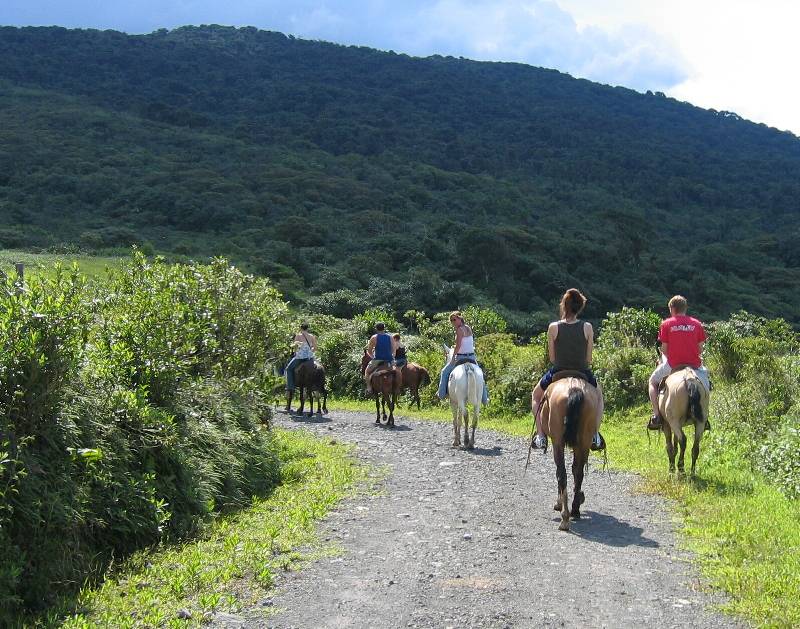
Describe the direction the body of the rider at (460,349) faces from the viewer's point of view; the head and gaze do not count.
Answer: away from the camera

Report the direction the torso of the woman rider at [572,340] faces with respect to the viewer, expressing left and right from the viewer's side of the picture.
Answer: facing away from the viewer

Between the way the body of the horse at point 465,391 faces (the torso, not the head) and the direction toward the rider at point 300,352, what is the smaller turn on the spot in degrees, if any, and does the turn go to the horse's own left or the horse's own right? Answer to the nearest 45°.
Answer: approximately 45° to the horse's own left

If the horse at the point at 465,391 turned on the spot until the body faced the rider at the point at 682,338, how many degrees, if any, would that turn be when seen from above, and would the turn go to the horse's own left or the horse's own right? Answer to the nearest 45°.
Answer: approximately 135° to the horse's own right

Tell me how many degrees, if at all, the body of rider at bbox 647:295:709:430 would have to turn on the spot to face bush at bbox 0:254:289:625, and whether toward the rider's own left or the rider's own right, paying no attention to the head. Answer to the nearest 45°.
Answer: approximately 135° to the rider's own left

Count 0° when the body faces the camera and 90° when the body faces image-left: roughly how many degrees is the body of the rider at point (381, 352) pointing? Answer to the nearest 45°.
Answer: approximately 135°

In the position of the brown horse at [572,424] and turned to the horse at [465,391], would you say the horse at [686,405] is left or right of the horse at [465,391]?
right

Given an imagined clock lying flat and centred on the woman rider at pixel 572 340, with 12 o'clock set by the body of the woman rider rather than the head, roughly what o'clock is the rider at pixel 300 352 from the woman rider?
The rider is roughly at 11 o'clock from the woman rider.

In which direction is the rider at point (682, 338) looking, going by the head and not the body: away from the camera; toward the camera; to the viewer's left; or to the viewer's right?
away from the camera

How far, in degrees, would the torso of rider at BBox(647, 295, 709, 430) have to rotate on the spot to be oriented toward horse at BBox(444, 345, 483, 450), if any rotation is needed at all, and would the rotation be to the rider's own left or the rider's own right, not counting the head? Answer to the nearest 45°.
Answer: approximately 45° to the rider's own left

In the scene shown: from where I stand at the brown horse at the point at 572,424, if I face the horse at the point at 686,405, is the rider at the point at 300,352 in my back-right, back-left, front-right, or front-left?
front-left

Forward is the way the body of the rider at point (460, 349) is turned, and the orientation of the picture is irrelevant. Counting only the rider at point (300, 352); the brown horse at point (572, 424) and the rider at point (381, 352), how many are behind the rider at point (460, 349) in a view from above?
1

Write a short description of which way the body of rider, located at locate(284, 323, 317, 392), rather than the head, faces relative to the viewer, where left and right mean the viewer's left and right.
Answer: facing away from the viewer and to the left of the viewer

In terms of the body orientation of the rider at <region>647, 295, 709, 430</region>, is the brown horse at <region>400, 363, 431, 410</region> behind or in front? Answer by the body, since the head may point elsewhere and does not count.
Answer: in front

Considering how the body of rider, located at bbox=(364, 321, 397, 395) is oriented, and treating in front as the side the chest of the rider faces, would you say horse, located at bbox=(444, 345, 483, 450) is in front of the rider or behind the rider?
behind

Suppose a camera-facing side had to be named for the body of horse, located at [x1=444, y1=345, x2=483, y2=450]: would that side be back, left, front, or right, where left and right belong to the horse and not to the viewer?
back

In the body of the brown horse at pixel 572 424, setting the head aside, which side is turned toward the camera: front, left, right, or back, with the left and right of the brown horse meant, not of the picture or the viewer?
back

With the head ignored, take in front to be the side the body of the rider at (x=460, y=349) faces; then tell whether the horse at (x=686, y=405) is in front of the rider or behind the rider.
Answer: behind

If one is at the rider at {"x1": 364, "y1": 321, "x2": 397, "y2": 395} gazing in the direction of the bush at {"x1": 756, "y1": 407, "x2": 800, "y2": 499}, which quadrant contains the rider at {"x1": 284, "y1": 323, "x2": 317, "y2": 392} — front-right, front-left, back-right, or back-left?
back-right
